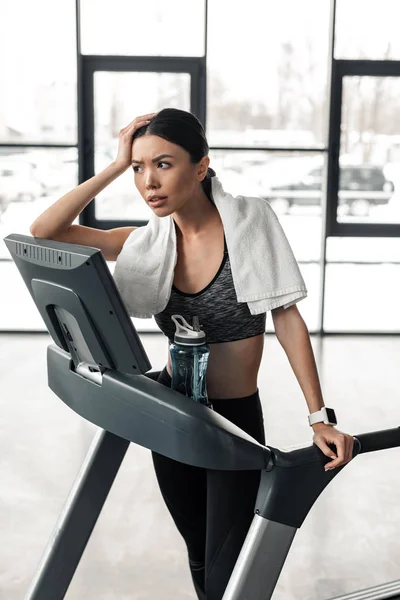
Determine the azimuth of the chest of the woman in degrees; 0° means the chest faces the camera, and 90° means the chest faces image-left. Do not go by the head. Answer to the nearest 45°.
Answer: approximately 45°

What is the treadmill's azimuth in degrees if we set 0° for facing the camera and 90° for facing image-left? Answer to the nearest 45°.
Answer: approximately 45°

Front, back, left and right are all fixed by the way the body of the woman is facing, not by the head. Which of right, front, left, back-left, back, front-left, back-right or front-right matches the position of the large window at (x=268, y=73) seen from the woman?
back-right
